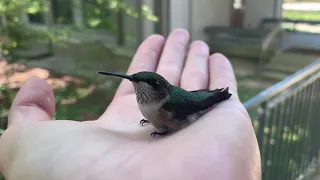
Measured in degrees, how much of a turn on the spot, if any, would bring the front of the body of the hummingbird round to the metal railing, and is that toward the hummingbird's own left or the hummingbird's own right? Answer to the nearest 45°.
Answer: approximately 135° to the hummingbird's own right

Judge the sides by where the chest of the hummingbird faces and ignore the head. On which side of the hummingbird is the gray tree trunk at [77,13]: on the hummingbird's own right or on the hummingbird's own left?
on the hummingbird's own right

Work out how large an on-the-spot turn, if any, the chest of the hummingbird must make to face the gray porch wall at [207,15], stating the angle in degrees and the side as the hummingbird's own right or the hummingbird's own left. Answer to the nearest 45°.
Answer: approximately 90° to the hummingbird's own right

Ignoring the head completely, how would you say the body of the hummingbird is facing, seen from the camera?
to the viewer's left

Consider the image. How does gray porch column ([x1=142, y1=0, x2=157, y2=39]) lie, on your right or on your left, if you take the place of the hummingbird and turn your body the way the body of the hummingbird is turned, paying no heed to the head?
on your right

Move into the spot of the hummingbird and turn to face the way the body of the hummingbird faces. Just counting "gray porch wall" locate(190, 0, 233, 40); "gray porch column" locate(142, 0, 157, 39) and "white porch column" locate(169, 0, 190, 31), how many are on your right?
3

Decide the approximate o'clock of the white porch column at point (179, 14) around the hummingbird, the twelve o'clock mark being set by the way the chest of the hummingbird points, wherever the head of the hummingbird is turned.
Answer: The white porch column is roughly at 3 o'clock from the hummingbird.
